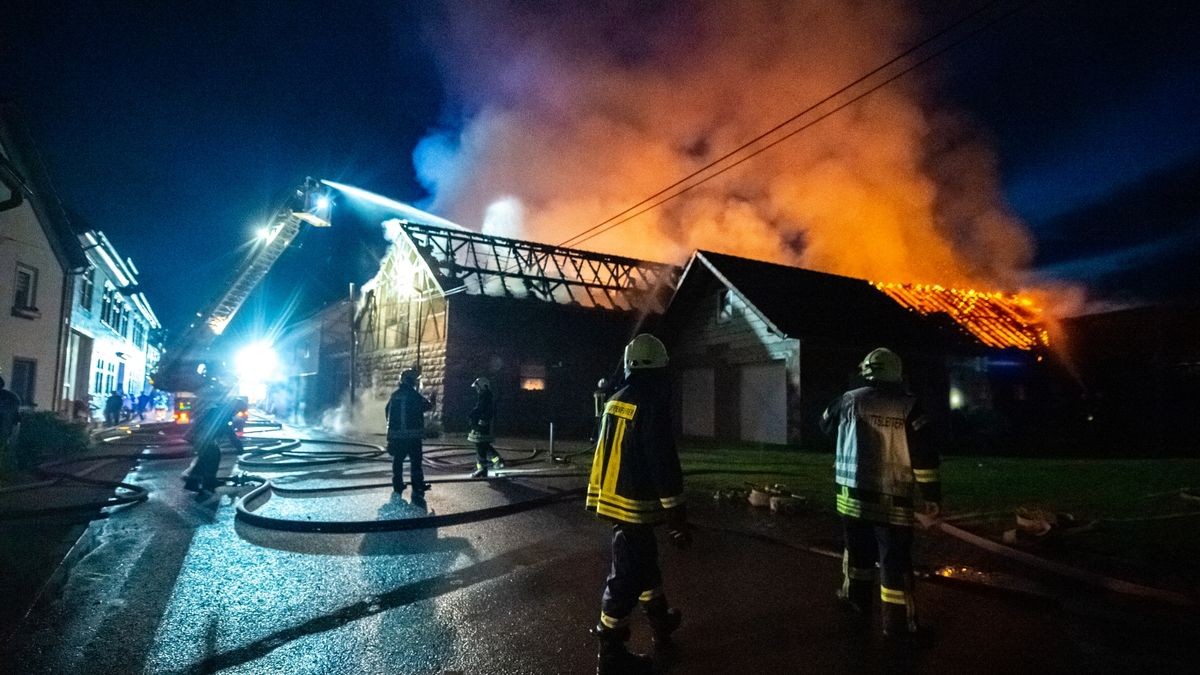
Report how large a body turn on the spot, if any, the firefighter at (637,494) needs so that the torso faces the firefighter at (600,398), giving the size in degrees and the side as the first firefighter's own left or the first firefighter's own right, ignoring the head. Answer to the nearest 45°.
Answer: approximately 45° to the first firefighter's own left

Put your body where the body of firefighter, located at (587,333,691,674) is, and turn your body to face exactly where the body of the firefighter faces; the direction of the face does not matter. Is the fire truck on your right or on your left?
on your left

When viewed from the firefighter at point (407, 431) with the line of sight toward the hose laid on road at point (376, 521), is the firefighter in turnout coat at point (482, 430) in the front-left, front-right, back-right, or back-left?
back-left

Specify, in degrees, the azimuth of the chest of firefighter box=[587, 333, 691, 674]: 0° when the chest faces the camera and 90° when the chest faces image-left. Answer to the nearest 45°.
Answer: approximately 225°

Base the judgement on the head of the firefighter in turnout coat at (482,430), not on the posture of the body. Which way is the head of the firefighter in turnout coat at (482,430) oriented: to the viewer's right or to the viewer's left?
to the viewer's left

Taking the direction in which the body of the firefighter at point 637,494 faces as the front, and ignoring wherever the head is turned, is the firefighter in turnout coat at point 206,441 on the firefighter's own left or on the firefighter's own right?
on the firefighter's own left

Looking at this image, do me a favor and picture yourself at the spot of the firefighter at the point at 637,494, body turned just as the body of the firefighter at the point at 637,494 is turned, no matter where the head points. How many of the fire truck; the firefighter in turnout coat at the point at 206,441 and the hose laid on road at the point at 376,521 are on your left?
3

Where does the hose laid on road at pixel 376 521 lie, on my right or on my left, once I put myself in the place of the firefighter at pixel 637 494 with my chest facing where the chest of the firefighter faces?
on my left
